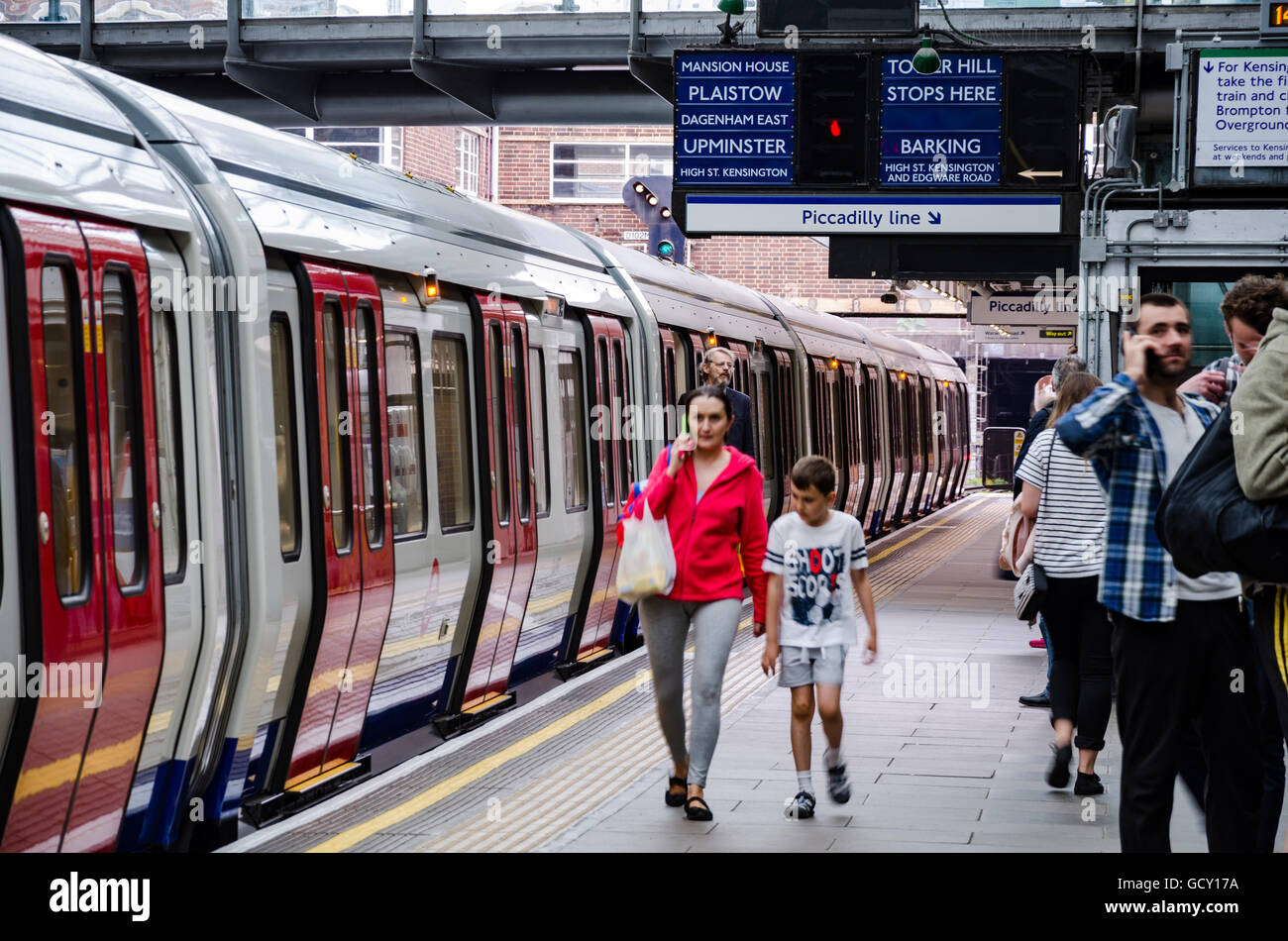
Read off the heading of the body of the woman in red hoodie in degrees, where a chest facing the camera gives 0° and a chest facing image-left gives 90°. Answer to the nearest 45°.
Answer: approximately 0°

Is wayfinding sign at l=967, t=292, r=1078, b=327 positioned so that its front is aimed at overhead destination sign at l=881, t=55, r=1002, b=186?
yes

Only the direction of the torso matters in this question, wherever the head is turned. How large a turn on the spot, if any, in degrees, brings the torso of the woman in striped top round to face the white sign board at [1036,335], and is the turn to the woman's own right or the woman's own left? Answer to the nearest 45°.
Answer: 0° — they already face it

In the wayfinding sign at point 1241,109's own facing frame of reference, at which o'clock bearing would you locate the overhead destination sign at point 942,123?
The overhead destination sign is roughly at 4 o'clock from the wayfinding sign.

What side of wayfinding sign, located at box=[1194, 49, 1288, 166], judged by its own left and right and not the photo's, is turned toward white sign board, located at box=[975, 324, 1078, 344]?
back

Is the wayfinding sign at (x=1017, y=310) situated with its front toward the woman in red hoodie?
yes

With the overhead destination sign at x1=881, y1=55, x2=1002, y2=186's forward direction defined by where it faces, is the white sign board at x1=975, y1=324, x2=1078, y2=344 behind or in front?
behind

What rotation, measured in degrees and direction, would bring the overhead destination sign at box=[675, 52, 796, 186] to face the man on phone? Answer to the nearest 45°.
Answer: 0° — it already faces them

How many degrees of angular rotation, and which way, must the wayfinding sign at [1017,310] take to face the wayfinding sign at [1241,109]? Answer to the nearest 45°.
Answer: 0° — it already faces it

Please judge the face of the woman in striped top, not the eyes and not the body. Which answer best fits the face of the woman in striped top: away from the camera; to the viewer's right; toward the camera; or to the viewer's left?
away from the camera

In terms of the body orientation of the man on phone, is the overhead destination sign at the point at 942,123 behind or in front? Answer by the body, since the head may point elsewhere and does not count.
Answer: behind

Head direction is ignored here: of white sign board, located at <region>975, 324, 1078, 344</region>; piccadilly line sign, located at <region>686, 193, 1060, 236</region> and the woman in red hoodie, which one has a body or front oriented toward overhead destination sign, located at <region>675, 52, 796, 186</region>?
the white sign board
